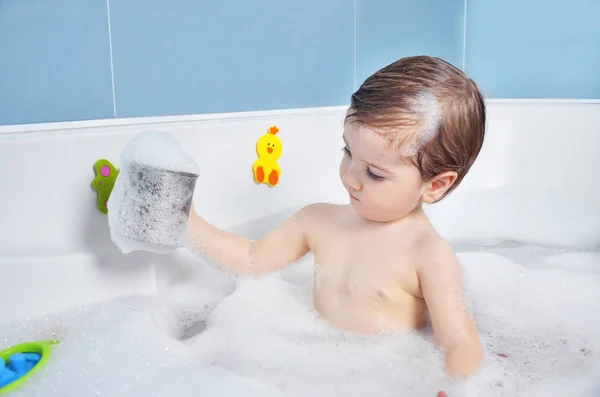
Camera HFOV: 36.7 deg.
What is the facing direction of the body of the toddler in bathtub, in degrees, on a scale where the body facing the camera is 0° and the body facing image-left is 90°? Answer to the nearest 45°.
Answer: approximately 45°

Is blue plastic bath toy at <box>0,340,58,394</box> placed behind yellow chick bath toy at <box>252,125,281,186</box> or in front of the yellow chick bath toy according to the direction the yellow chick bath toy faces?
in front

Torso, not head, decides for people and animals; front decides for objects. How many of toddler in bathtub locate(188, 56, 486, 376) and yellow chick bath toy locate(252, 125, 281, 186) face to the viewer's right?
0

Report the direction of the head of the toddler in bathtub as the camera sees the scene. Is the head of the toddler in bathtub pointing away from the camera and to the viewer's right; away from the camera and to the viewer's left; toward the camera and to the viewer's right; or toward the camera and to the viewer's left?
toward the camera and to the viewer's left
